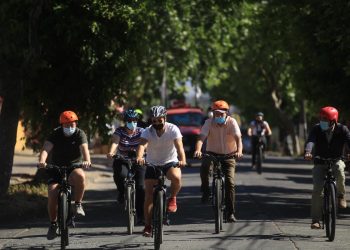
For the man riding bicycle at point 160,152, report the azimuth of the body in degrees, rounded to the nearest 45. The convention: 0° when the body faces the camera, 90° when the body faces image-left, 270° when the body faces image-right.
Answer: approximately 0°

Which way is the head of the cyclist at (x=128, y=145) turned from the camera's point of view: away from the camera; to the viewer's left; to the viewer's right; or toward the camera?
toward the camera

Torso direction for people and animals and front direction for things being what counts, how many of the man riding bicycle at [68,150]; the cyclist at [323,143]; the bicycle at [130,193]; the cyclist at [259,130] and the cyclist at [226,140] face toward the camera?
5

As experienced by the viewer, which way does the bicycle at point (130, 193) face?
facing the viewer

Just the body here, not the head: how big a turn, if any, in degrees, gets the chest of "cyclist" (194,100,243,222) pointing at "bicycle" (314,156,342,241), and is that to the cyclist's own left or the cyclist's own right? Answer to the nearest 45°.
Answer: approximately 45° to the cyclist's own left

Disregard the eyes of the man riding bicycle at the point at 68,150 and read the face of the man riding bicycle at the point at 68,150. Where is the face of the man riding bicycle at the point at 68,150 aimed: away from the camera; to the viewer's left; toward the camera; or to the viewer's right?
toward the camera

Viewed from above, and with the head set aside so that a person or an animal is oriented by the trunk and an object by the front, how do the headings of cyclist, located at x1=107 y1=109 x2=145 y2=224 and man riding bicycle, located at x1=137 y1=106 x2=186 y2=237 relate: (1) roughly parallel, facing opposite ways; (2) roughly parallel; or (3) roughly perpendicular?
roughly parallel

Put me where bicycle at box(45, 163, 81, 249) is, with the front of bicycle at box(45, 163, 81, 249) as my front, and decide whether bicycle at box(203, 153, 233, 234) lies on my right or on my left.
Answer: on my left

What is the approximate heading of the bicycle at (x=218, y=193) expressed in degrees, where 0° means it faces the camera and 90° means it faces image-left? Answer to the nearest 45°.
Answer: approximately 0°

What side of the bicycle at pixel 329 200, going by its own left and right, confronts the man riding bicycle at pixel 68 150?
right

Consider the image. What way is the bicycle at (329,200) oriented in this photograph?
toward the camera

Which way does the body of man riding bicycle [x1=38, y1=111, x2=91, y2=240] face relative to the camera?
toward the camera
